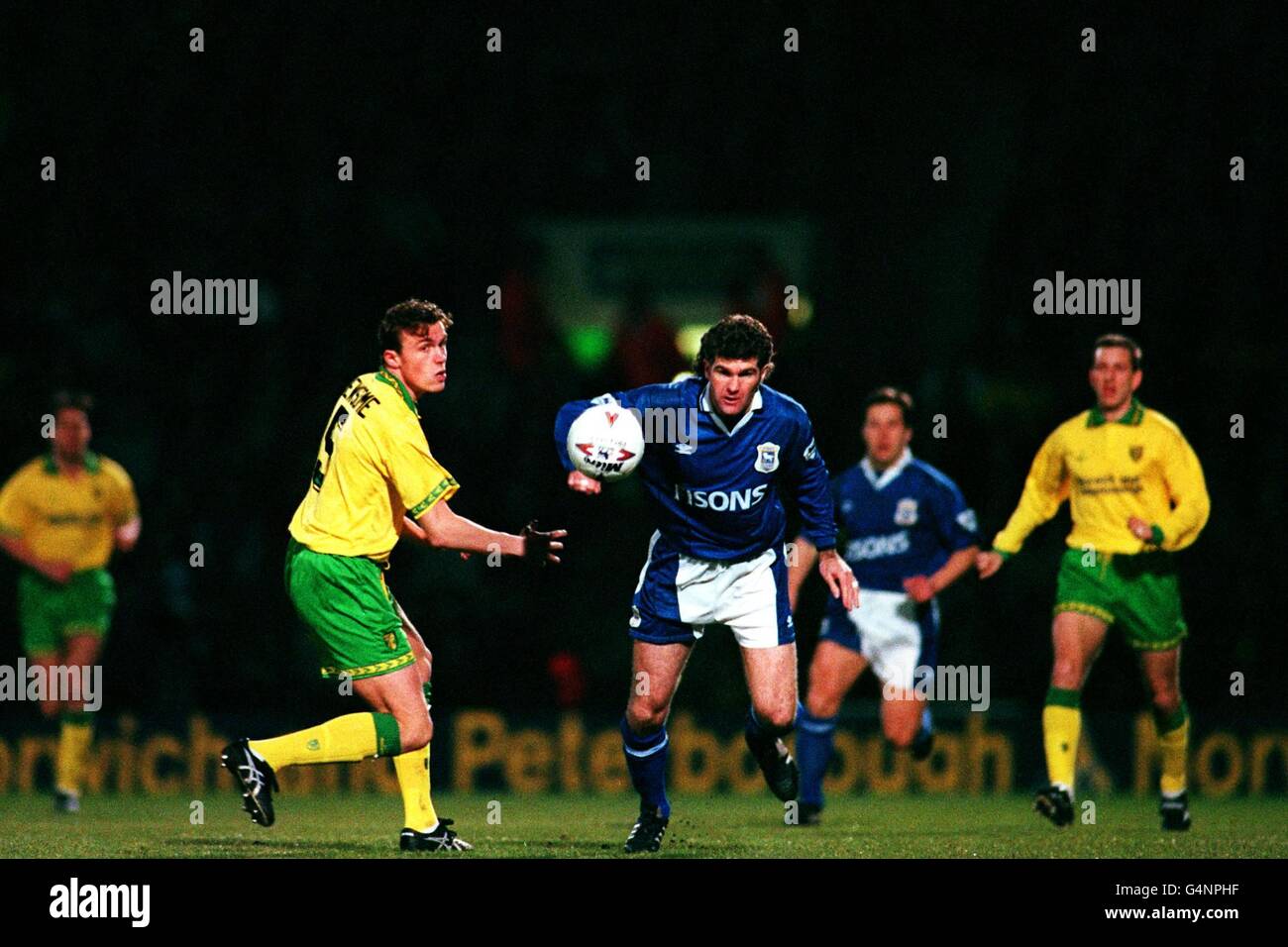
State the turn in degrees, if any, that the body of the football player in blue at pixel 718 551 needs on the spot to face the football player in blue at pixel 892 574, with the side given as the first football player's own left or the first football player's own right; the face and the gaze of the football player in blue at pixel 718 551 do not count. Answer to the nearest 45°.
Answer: approximately 180°

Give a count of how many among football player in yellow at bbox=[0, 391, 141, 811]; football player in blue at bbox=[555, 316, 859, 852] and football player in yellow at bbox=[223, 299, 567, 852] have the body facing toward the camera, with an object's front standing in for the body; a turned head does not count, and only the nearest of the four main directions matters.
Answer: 2

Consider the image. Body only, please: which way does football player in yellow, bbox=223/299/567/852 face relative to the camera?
to the viewer's right

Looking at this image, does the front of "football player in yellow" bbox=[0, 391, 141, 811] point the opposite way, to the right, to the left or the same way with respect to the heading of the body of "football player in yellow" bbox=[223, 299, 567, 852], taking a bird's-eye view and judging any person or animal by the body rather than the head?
to the right

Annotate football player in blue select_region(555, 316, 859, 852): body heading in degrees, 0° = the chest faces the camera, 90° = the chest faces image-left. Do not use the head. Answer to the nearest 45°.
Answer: approximately 0°

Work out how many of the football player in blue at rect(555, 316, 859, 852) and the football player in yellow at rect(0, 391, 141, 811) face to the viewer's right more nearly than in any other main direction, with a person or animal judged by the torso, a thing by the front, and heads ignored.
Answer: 0

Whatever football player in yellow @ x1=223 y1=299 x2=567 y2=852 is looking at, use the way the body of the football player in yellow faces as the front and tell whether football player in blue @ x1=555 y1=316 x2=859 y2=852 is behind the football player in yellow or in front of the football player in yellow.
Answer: in front

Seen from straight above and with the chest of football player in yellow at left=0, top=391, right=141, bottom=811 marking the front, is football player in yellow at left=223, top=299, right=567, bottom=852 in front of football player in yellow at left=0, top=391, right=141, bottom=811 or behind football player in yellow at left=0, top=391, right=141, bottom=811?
in front

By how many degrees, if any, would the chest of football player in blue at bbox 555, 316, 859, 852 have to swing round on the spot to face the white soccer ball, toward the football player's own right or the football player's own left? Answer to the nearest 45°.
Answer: approximately 45° to the football player's own right

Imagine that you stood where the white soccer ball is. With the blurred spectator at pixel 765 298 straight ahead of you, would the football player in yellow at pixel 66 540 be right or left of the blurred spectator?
left

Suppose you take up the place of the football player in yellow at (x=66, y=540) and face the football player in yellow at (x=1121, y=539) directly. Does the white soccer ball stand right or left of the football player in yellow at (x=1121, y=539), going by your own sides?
right

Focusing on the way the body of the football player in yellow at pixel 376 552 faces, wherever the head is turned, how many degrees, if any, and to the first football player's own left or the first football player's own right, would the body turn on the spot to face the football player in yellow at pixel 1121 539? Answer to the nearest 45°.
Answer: approximately 45° to the first football player's own left

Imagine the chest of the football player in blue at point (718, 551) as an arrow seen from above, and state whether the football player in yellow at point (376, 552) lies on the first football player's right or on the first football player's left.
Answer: on the first football player's right
